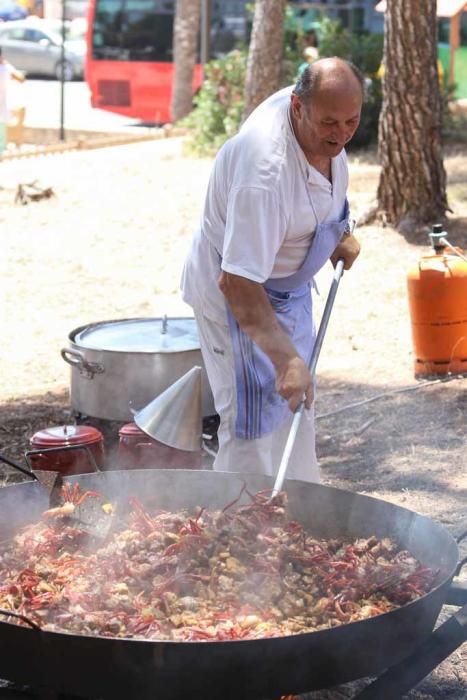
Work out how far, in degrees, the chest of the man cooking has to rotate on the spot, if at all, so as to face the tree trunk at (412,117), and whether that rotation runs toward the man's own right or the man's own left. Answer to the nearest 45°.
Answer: approximately 135° to the man's own left

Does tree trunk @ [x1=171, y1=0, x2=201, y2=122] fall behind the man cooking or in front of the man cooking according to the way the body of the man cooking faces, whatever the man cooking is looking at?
behind

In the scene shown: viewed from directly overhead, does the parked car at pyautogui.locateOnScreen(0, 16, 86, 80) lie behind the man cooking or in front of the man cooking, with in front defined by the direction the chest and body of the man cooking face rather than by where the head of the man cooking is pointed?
behind

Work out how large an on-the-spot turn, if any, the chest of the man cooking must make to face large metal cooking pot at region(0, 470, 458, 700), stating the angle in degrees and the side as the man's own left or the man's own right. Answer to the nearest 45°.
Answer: approximately 45° to the man's own right

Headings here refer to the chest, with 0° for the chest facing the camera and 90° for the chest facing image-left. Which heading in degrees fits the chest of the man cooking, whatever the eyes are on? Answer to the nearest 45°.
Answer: approximately 315°

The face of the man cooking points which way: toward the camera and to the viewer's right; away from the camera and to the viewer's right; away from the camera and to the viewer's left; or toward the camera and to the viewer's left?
toward the camera and to the viewer's right

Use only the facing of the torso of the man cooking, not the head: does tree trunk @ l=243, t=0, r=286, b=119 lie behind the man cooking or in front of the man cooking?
behind
